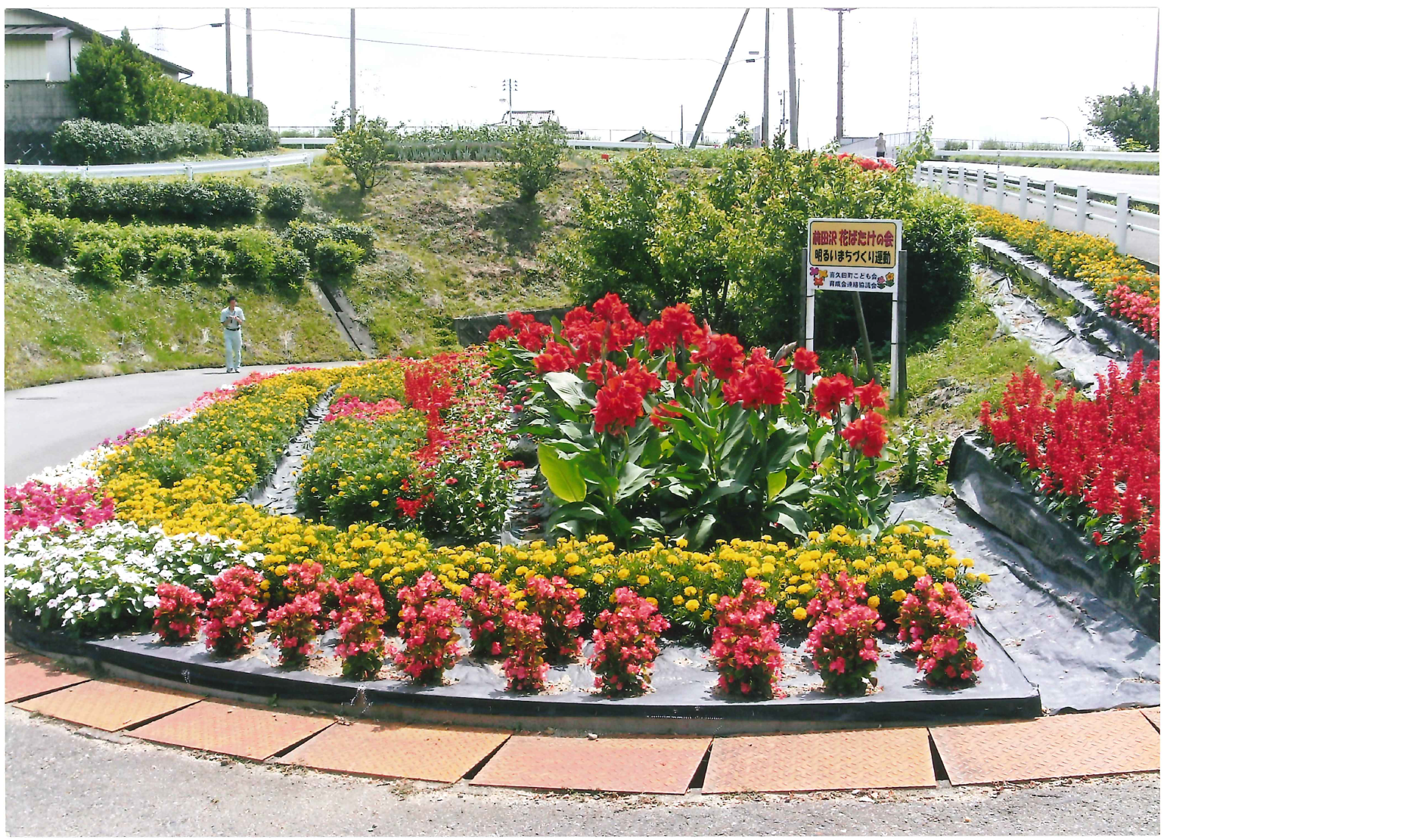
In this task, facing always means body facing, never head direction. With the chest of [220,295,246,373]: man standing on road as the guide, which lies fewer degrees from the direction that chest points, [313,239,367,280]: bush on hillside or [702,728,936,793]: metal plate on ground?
the metal plate on ground

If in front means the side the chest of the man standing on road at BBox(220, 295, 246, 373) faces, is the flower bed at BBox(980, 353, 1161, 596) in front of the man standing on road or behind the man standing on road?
in front

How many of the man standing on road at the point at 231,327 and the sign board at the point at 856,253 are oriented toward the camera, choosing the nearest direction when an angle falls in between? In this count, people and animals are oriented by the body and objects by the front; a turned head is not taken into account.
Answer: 2

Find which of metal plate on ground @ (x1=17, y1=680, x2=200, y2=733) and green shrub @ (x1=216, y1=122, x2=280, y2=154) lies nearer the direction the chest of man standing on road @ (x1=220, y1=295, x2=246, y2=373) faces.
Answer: the metal plate on ground

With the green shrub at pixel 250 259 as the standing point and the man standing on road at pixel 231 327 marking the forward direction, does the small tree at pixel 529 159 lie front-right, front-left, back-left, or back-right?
back-left

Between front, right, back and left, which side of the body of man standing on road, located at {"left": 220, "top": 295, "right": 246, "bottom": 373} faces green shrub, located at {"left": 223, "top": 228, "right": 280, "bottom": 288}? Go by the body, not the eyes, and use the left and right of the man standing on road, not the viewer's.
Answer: back

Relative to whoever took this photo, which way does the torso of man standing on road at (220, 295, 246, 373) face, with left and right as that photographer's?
facing the viewer

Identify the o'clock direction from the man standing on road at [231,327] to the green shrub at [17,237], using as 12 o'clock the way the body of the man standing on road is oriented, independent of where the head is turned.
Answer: The green shrub is roughly at 4 o'clock from the man standing on road.

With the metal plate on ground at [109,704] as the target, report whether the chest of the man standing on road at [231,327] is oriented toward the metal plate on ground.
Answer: yes

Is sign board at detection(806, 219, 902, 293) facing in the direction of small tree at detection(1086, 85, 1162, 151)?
no

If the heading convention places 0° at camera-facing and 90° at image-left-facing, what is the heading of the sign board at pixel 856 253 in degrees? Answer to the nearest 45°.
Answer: approximately 0°
